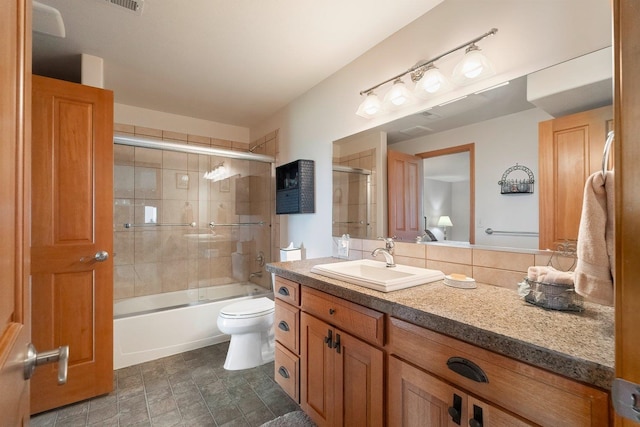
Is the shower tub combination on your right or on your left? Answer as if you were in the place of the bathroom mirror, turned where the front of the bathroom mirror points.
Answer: on your right

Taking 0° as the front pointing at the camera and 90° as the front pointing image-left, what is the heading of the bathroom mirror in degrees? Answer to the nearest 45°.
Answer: approximately 45°

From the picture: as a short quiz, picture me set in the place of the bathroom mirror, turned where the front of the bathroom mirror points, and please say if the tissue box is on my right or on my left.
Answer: on my right

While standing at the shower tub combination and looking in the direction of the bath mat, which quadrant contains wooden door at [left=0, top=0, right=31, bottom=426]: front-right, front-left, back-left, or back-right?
front-right

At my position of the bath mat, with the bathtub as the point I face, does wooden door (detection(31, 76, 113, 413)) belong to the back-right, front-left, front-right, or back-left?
front-left

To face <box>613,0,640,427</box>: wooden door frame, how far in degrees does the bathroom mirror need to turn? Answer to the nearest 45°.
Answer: approximately 45° to its left

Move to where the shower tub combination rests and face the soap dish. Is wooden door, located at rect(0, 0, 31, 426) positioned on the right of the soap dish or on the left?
right

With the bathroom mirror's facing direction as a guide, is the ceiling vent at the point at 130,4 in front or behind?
in front

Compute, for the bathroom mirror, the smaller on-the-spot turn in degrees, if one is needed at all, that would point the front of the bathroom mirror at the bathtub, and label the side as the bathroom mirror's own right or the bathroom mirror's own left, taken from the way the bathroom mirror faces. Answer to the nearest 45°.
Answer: approximately 45° to the bathroom mirror's own right

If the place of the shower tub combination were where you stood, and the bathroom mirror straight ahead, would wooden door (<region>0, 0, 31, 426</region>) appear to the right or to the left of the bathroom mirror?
right
